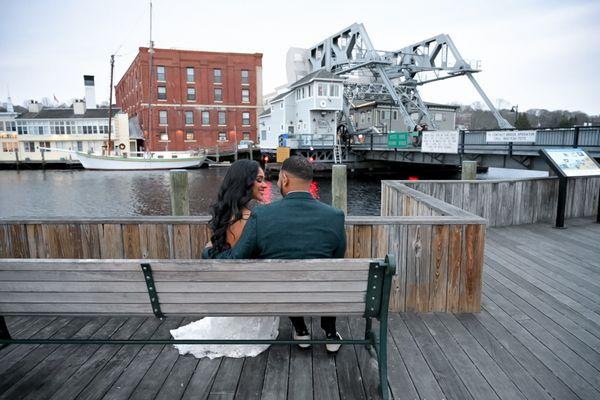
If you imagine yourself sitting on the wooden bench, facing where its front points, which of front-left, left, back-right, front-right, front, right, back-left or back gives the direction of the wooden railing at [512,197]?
front-right

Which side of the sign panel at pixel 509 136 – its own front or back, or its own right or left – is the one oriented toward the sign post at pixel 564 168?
front

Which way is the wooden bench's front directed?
away from the camera

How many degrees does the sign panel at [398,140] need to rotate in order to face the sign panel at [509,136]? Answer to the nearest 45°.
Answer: approximately 45° to its left

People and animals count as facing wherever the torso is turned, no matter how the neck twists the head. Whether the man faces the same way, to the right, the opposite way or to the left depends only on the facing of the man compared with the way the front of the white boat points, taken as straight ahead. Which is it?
to the right

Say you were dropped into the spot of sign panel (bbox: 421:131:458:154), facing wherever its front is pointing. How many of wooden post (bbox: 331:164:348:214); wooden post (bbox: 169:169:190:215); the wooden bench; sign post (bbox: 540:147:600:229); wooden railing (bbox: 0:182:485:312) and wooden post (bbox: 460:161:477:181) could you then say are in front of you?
6

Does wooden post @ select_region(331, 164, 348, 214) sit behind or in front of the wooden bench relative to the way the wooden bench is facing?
in front

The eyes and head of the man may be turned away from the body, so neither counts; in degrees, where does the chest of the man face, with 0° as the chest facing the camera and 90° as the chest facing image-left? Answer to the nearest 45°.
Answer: approximately 180°

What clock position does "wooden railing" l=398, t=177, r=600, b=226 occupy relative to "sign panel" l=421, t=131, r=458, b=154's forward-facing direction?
The wooden railing is roughly at 12 o'clock from the sign panel.

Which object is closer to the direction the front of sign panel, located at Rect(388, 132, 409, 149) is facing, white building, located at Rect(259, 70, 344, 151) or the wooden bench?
the wooden bench

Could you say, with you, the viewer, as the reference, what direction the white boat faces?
facing to the left of the viewer

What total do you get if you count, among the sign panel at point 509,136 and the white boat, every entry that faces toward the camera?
1

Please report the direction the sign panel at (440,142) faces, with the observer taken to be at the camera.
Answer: facing the viewer

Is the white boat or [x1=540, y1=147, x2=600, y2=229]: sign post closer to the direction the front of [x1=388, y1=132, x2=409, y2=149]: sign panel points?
the sign post

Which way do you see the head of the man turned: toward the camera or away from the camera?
away from the camera

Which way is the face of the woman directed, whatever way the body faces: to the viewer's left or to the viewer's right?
to the viewer's right

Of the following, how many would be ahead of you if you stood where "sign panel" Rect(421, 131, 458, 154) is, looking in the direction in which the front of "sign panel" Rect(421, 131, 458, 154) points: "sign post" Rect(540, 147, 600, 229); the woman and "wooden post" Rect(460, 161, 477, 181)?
3

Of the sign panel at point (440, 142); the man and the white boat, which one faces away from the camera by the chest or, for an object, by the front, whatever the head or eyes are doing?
the man

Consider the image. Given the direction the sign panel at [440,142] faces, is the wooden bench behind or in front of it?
in front
